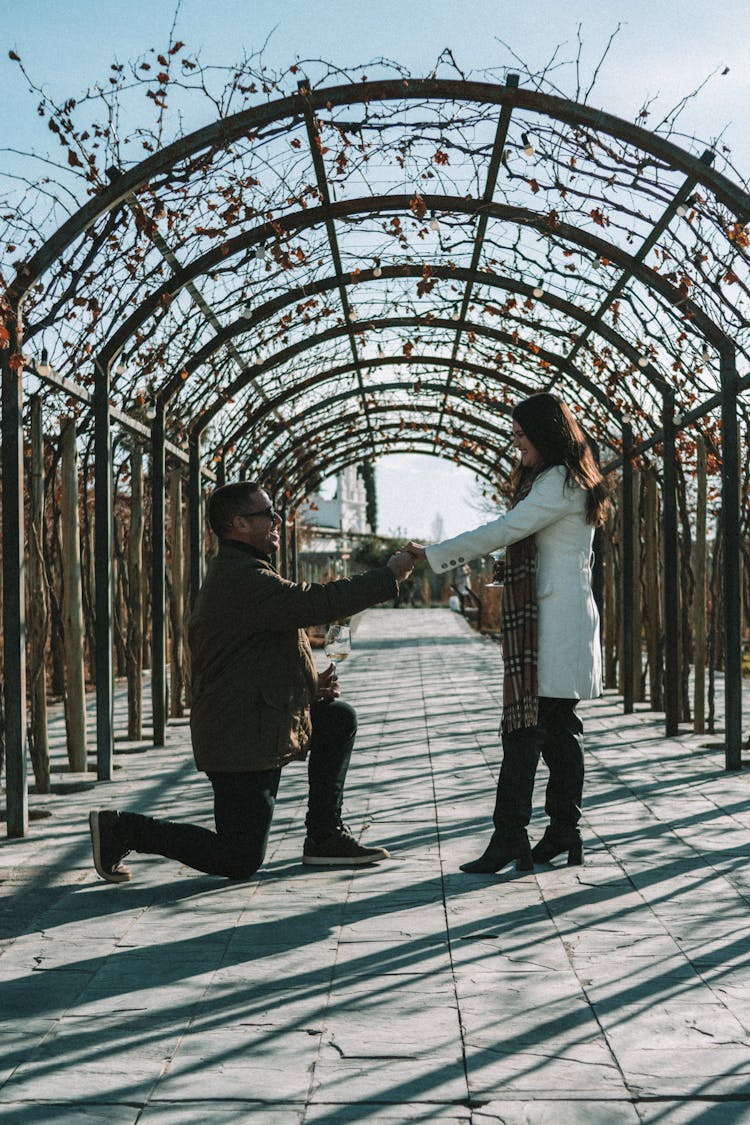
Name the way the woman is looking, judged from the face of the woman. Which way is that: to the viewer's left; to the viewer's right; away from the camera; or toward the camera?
to the viewer's left

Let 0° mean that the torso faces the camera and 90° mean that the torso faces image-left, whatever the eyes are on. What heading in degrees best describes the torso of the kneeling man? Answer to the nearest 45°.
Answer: approximately 270°

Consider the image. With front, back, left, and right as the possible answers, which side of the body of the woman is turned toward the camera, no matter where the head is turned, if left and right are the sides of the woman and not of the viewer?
left

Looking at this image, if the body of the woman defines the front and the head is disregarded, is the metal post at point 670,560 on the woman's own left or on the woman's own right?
on the woman's own right

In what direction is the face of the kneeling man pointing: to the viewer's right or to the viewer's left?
to the viewer's right
